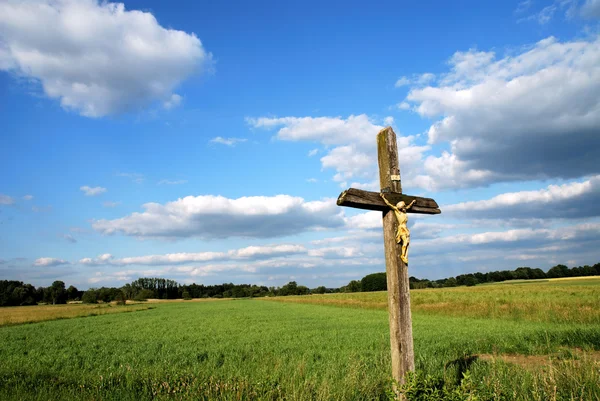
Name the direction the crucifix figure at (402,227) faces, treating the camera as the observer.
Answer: facing the viewer and to the right of the viewer
